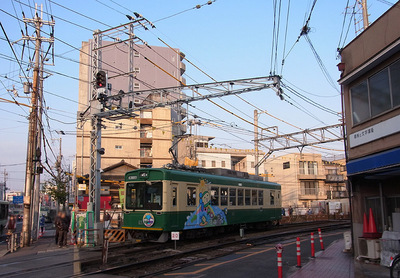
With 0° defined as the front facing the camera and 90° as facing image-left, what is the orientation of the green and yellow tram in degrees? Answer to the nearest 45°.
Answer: approximately 45°

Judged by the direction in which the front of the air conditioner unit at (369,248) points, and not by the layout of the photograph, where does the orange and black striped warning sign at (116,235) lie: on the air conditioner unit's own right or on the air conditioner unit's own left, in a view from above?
on the air conditioner unit's own right

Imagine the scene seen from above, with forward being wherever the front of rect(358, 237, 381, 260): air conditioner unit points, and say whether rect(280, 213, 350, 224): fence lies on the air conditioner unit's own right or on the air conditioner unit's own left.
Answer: on the air conditioner unit's own right

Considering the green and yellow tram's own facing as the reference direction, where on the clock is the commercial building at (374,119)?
The commercial building is roughly at 9 o'clock from the green and yellow tram.
